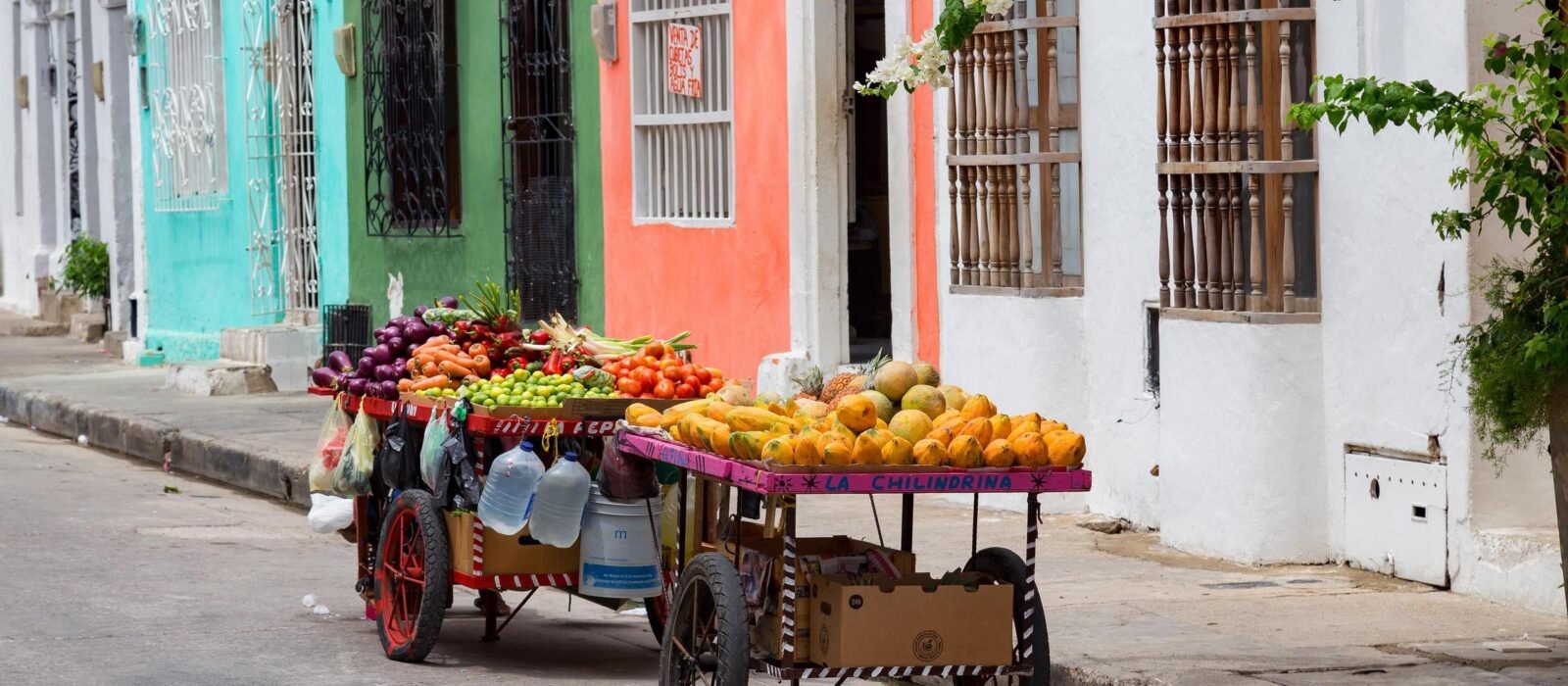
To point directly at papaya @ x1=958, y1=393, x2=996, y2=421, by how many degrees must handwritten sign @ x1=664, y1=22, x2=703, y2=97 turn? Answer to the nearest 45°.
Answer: approximately 45° to its left

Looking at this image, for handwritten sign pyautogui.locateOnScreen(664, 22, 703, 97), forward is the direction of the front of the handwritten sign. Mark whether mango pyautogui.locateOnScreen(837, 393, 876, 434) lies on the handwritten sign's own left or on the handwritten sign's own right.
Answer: on the handwritten sign's own left

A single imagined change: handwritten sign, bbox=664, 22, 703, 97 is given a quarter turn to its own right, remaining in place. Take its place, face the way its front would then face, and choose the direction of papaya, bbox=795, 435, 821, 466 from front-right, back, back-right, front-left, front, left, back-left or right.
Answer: back-left

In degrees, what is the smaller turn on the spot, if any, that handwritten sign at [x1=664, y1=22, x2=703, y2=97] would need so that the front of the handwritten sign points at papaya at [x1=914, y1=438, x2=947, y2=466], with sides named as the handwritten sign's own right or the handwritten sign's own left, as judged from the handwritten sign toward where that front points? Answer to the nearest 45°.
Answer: approximately 45° to the handwritten sign's own left

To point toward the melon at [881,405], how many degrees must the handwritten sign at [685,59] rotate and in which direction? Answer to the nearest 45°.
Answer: approximately 45° to its left

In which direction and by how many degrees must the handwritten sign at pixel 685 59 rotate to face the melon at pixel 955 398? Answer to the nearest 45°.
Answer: approximately 45° to its left

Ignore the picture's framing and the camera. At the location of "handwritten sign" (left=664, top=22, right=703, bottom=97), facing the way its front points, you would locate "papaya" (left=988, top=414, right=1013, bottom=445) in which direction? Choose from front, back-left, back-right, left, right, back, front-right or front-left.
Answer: front-left

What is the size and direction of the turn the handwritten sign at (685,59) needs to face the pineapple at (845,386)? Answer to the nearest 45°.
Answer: approximately 45° to its left

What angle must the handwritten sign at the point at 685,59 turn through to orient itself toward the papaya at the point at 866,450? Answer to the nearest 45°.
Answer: approximately 45° to its left

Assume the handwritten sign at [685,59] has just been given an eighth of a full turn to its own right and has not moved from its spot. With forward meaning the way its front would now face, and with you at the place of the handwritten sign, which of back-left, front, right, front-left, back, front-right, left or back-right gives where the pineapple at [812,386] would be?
left

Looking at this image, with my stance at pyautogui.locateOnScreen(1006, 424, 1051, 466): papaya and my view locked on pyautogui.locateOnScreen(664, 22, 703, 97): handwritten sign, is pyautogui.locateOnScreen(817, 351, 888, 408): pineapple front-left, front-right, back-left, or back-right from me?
front-left

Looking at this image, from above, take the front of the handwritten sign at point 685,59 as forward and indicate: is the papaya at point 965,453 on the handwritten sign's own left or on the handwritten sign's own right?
on the handwritten sign's own left

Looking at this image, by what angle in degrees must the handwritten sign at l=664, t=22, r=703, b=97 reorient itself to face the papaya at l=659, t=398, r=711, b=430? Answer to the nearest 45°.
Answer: approximately 45° to its left

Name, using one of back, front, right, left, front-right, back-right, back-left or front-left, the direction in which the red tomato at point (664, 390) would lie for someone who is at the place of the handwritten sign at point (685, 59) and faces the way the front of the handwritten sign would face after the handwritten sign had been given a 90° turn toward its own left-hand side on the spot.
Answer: front-right
